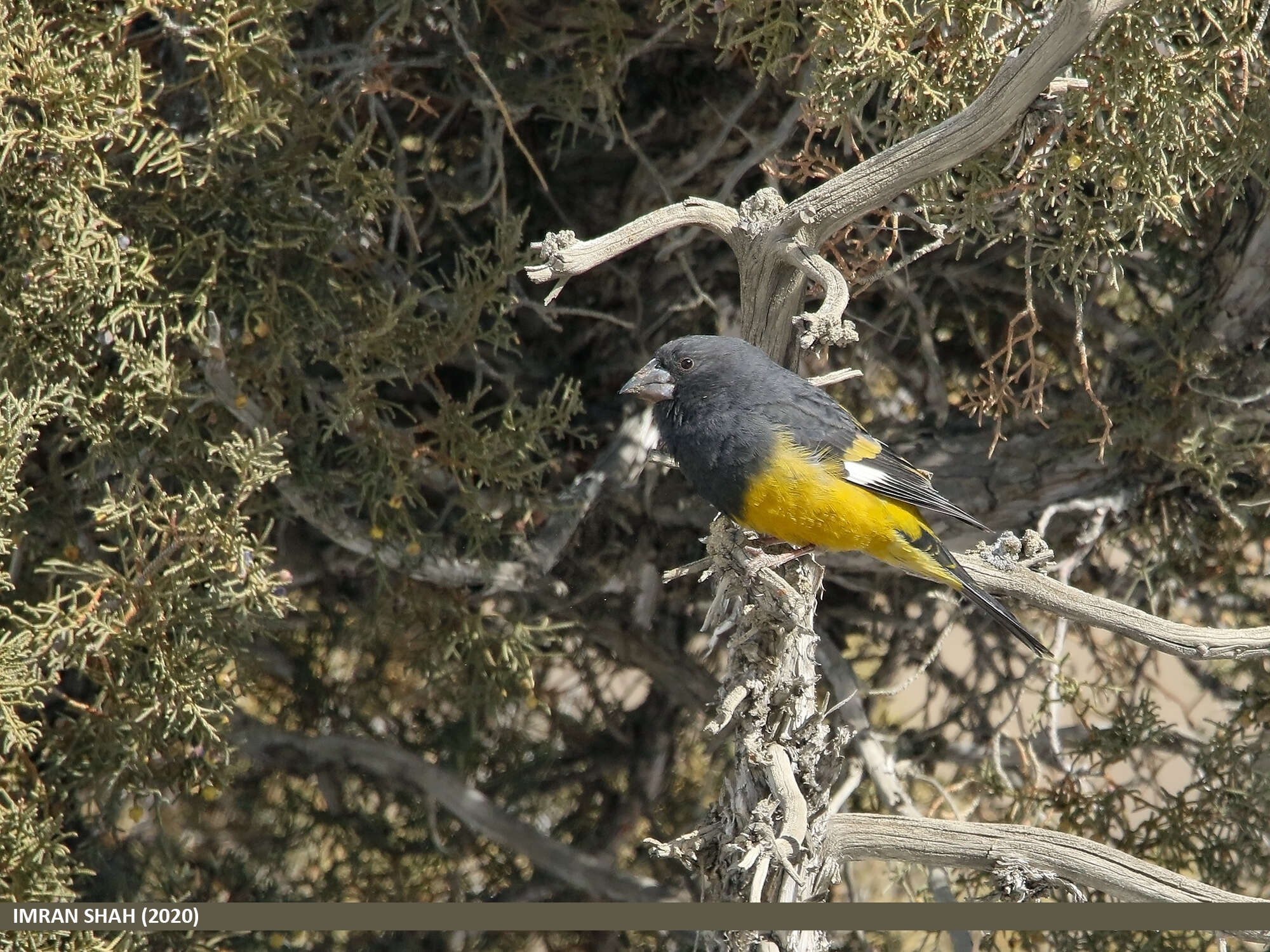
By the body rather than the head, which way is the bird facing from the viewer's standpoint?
to the viewer's left
